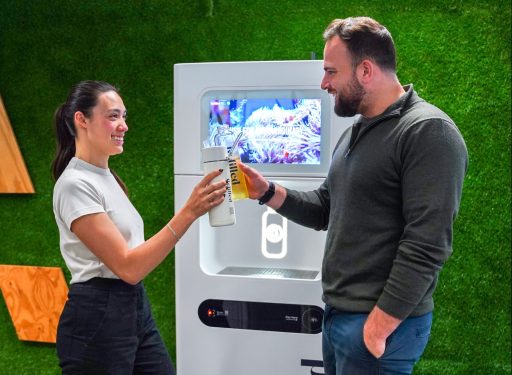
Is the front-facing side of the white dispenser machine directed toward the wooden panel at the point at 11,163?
no

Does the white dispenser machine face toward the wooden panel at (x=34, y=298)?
no

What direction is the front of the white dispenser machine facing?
toward the camera

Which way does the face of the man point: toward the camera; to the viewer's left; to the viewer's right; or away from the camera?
to the viewer's left

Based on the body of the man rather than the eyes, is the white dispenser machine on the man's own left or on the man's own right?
on the man's own right

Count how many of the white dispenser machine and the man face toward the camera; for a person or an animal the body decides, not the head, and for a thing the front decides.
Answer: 1

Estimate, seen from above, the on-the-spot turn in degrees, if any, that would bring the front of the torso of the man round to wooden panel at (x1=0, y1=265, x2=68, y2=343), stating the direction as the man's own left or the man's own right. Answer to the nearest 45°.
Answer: approximately 45° to the man's own right

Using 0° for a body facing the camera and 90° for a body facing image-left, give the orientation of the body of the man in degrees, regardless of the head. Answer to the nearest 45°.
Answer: approximately 90°

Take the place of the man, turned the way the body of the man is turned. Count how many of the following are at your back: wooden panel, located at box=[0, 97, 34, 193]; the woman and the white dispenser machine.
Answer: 0

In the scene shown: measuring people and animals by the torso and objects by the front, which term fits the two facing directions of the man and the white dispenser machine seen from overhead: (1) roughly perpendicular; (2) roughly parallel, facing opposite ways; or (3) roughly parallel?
roughly perpendicular

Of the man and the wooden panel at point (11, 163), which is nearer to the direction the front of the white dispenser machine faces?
the man

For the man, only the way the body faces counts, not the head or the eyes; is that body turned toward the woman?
yes

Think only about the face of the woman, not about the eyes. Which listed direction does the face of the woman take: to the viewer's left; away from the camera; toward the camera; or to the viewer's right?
to the viewer's right
